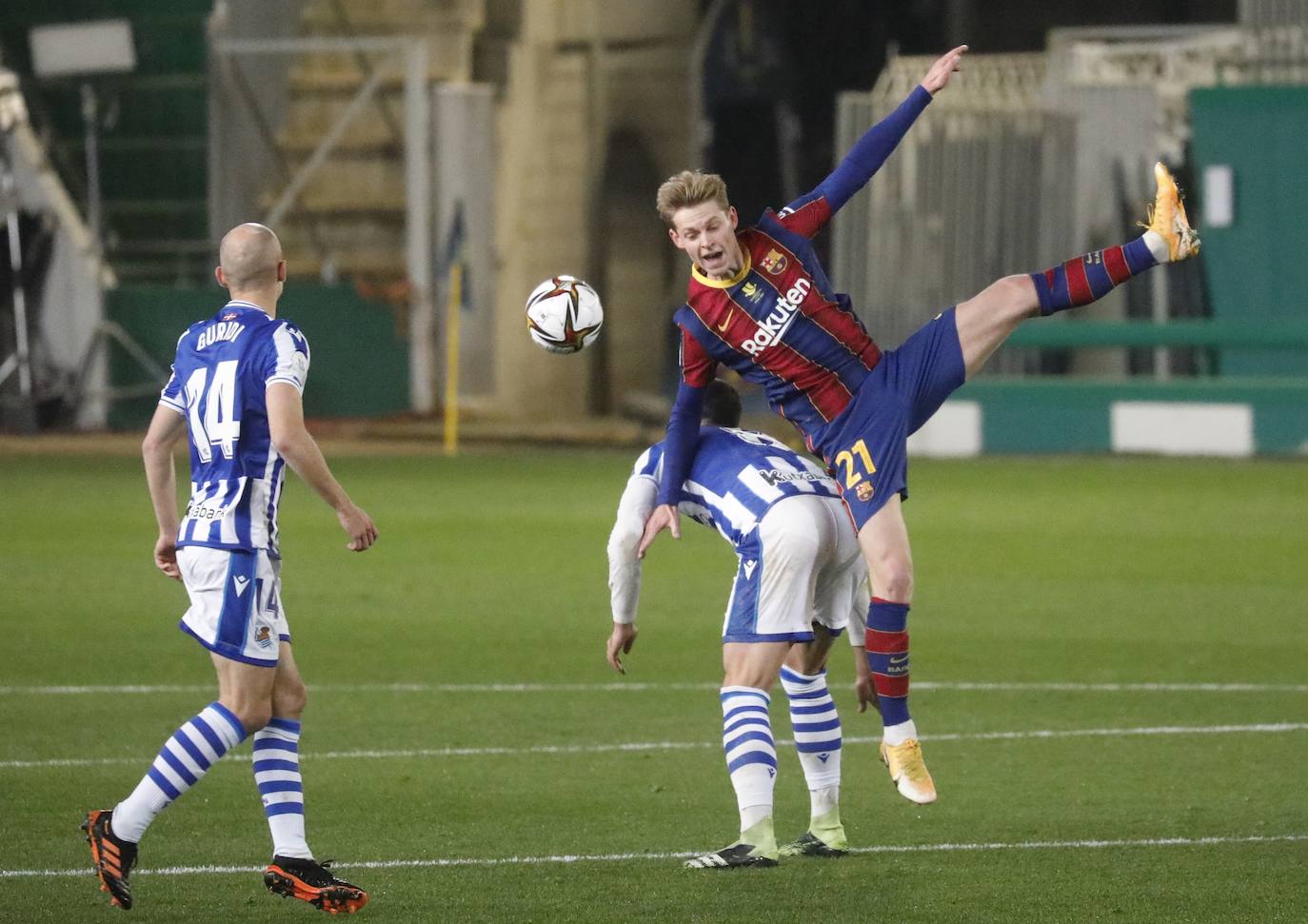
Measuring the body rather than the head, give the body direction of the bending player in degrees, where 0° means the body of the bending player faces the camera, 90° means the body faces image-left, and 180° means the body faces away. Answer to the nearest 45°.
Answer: approximately 135°

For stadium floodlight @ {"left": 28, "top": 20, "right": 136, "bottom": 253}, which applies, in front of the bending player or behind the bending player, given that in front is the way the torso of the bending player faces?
in front
